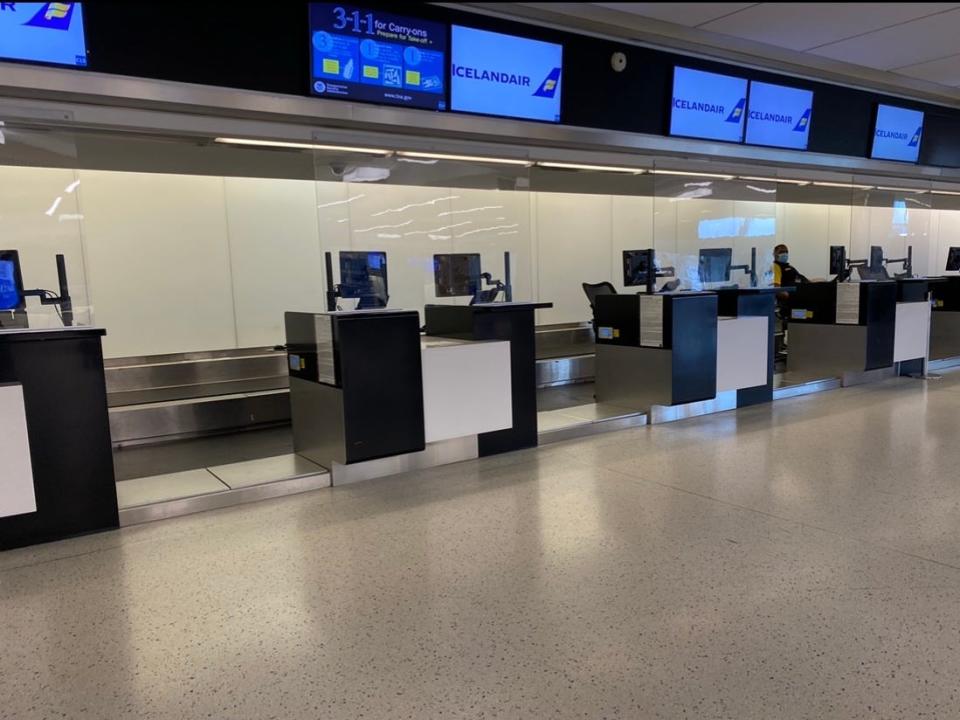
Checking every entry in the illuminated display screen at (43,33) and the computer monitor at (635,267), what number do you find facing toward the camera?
1

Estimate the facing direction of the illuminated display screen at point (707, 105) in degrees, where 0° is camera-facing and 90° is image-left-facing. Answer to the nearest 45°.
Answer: approximately 315°

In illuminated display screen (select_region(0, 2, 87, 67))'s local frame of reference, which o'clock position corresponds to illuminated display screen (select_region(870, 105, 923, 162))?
illuminated display screen (select_region(870, 105, 923, 162)) is roughly at 9 o'clock from illuminated display screen (select_region(0, 2, 87, 67)).

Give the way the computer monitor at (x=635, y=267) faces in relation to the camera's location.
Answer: facing away from the viewer and to the left of the viewer

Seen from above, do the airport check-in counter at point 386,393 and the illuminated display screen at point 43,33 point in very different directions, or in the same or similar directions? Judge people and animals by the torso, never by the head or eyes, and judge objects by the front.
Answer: same or similar directions

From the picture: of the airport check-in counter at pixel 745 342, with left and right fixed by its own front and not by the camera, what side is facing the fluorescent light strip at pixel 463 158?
right

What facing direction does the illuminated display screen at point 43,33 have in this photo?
toward the camera

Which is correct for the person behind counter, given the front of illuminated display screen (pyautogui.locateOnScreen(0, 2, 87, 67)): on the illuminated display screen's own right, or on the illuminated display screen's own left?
on the illuminated display screen's own left

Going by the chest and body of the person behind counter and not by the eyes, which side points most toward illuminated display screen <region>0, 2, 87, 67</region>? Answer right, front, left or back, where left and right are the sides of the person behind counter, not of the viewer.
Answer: right

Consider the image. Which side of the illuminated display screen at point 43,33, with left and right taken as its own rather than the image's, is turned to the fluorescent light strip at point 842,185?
left

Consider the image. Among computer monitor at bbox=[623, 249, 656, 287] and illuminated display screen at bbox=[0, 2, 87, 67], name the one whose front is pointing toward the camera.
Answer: the illuminated display screen

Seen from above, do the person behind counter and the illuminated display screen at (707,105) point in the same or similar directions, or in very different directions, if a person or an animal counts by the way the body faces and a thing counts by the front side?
same or similar directions

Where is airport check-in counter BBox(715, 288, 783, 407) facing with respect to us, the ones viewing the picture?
facing the viewer and to the right of the viewer

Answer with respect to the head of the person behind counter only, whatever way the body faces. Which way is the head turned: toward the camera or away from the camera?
toward the camera
